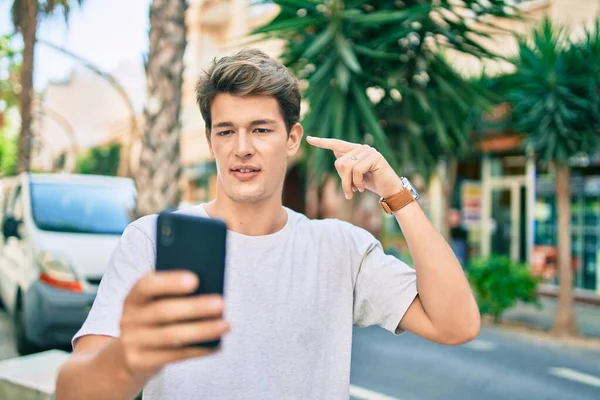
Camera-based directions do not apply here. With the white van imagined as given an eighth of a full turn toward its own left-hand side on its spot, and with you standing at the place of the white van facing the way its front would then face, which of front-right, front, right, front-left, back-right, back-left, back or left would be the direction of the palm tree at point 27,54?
left

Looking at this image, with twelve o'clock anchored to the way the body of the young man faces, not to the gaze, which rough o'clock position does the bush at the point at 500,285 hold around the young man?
The bush is roughly at 7 o'clock from the young man.

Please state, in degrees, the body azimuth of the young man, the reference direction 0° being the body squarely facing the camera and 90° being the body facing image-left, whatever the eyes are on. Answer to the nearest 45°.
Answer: approximately 0°

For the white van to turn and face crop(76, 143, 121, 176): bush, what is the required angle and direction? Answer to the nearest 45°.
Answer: approximately 135° to its left

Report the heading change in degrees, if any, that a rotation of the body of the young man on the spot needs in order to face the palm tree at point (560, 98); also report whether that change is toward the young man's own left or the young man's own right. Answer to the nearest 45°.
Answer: approximately 135° to the young man's own left

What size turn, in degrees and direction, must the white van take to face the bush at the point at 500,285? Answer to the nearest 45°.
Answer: approximately 45° to its left

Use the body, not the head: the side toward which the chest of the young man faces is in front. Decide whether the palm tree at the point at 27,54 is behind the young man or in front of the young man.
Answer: behind

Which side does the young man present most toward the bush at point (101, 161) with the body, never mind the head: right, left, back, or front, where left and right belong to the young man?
back

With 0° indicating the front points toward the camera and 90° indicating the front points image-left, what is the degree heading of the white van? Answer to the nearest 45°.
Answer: approximately 315°

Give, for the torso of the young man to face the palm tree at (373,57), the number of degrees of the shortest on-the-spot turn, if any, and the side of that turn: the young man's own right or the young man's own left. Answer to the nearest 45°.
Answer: approximately 180°
